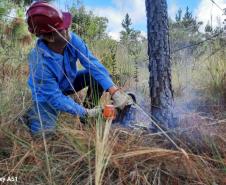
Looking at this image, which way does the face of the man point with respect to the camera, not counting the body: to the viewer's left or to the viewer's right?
to the viewer's right

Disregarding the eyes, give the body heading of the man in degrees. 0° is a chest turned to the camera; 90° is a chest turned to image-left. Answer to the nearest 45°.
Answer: approximately 315°
